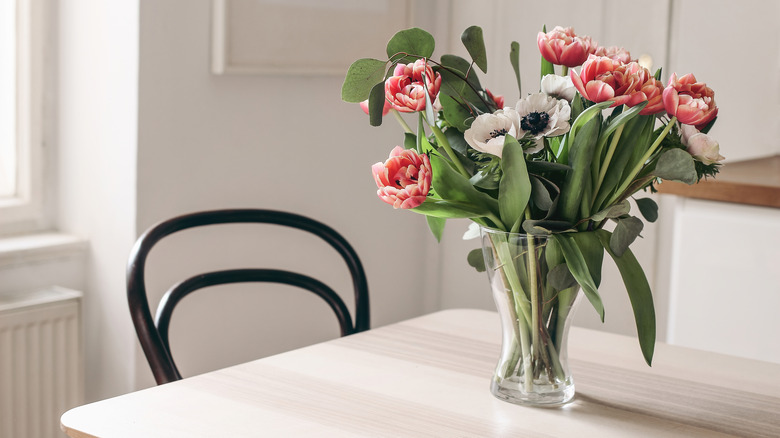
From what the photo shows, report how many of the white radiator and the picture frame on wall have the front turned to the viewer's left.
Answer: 0

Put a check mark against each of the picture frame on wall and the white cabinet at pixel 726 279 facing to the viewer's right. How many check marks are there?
0

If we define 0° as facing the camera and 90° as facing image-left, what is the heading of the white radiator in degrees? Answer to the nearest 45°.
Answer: approximately 315°

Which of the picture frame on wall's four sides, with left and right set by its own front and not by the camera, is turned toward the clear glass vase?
front

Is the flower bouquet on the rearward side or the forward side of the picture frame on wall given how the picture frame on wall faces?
on the forward side

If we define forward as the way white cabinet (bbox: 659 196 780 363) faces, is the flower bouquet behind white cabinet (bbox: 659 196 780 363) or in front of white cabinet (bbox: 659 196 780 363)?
in front

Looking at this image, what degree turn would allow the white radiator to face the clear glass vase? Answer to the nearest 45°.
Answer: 0° — it already faces it

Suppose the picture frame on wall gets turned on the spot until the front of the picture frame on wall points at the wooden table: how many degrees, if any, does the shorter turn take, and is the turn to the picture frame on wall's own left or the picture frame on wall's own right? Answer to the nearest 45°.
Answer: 0° — it already faces it

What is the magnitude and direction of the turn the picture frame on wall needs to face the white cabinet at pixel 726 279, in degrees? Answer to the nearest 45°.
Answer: approximately 45° to its left
